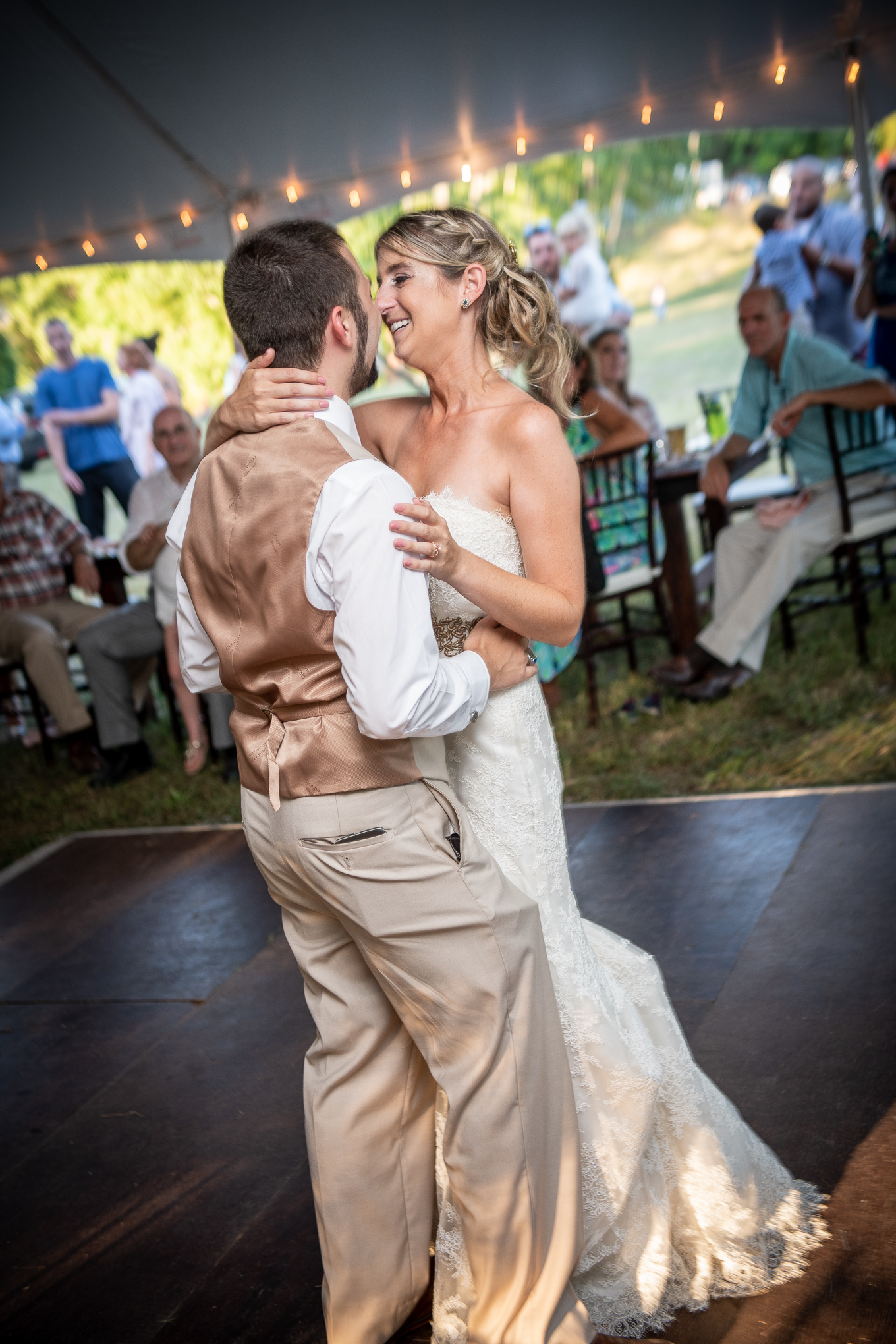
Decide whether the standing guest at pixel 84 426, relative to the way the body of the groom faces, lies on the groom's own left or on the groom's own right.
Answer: on the groom's own left

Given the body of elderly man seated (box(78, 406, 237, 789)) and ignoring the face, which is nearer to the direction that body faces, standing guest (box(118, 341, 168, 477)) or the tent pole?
the tent pole

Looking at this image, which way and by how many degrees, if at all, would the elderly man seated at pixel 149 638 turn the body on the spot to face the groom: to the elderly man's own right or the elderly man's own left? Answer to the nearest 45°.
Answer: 0° — they already face them

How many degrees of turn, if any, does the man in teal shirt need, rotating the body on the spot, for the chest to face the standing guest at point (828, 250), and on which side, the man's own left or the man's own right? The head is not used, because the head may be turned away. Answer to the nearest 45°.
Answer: approximately 135° to the man's own right

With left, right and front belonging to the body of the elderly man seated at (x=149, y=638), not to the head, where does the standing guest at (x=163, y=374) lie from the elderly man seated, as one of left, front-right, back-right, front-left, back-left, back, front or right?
back

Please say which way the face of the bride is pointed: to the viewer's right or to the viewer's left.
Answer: to the viewer's left

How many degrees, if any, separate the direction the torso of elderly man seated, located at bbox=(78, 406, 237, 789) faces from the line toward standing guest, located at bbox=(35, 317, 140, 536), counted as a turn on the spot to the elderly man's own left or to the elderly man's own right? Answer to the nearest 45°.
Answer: approximately 180°

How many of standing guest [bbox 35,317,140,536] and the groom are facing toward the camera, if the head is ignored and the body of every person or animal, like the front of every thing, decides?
1

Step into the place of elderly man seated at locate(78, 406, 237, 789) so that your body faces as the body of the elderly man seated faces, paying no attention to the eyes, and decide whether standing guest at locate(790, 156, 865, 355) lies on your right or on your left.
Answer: on your left

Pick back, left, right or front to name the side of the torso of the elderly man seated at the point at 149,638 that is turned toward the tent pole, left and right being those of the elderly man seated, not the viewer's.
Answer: left

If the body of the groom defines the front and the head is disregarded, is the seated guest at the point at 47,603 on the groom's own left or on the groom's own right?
on the groom's own left

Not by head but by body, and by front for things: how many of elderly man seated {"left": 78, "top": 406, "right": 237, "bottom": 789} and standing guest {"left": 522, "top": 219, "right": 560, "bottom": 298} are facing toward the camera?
2
